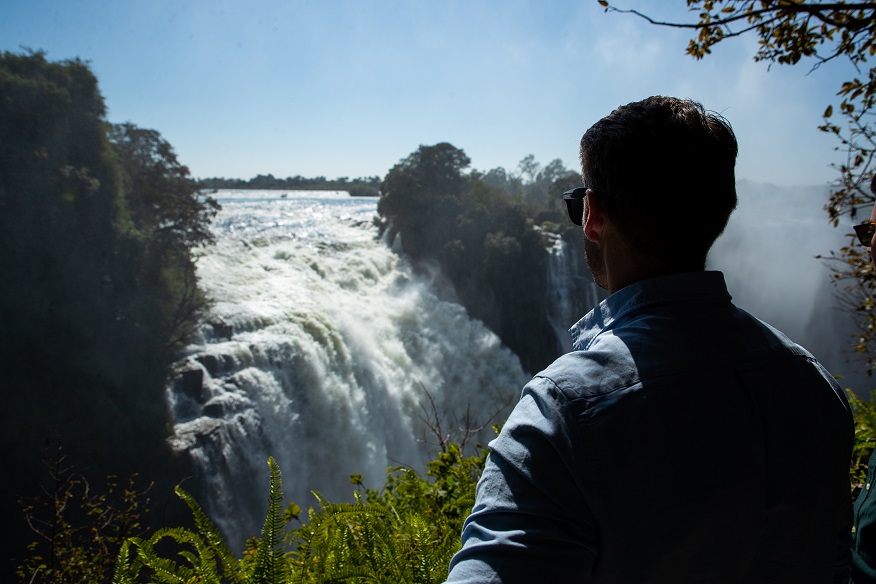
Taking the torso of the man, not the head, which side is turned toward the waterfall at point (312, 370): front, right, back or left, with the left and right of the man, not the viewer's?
front

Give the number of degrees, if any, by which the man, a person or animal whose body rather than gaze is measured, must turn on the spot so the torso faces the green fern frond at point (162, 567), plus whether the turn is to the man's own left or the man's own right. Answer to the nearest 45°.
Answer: approximately 45° to the man's own left

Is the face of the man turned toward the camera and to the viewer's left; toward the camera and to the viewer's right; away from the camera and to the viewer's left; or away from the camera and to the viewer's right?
away from the camera and to the viewer's left

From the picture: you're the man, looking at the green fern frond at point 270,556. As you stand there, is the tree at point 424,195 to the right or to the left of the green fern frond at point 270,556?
right

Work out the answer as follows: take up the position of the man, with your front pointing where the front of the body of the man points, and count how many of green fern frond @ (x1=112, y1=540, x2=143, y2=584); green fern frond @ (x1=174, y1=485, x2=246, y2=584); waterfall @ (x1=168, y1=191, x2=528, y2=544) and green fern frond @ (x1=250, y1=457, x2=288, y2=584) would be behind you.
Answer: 0

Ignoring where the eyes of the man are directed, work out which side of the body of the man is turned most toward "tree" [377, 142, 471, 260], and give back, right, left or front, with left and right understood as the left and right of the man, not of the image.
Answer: front

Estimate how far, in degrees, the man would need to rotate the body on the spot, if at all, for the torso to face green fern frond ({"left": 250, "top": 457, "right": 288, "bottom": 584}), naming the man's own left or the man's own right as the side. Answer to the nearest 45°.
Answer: approximately 45° to the man's own left

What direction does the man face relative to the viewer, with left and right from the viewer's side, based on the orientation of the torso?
facing away from the viewer and to the left of the viewer

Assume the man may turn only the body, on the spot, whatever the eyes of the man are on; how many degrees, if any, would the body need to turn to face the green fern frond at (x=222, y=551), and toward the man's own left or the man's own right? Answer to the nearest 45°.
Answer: approximately 45° to the man's own left

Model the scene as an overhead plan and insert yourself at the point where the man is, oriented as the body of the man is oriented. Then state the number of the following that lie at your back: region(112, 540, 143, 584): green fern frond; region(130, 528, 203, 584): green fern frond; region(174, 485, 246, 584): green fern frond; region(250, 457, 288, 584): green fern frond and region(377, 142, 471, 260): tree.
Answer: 0
